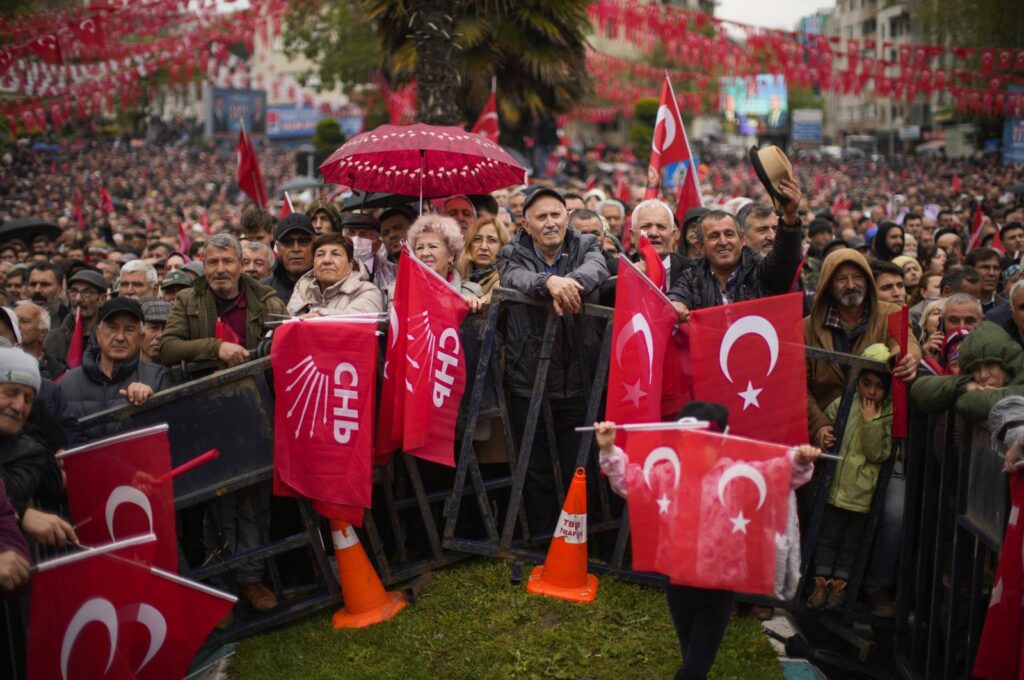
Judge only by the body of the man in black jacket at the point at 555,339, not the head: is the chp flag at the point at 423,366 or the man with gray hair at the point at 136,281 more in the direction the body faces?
the chp flag

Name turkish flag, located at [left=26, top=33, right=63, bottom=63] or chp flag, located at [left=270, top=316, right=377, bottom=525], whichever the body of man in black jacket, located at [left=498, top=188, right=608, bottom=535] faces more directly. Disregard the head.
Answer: the chp flag

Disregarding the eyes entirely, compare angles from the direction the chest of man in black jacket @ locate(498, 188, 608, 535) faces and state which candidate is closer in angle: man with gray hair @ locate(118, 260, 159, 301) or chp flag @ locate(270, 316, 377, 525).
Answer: the chp flag

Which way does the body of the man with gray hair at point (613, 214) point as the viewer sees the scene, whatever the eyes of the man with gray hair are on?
toward the camera

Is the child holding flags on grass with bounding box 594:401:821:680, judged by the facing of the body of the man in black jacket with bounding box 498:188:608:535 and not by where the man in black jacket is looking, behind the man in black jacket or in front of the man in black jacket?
in front

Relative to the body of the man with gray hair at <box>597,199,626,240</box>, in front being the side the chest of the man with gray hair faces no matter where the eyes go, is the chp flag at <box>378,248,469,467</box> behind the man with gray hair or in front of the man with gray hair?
in front

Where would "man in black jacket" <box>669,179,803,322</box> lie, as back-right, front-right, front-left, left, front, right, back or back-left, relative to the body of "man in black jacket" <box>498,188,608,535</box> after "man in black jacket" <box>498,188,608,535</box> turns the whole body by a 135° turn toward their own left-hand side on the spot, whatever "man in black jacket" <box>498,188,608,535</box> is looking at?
front-right

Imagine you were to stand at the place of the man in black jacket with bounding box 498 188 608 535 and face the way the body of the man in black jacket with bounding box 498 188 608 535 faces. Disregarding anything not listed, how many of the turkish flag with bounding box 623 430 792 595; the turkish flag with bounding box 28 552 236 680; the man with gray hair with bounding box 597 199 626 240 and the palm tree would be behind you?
2

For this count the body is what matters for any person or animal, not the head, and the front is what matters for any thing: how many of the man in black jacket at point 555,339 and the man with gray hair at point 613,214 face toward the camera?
2

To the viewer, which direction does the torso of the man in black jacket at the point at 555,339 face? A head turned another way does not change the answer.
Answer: toward the camera

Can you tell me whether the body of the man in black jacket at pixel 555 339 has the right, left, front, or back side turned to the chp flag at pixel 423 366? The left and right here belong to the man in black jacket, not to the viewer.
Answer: right

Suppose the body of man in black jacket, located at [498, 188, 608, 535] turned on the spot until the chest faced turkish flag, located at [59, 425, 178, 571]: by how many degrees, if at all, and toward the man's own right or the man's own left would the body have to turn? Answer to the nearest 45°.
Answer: approximately 45° to the man's own right

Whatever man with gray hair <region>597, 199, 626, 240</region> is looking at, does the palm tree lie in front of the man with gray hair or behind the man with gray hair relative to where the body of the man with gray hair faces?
behind
